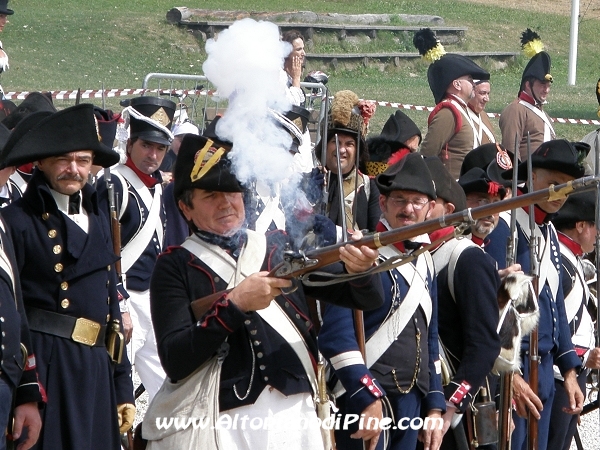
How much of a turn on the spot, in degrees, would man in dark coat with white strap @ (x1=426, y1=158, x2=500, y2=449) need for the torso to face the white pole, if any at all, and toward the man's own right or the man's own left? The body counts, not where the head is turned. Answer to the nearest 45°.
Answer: approximately 90° to the man's own right

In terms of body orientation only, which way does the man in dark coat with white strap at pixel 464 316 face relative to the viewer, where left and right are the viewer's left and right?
facing to the left of the viewer

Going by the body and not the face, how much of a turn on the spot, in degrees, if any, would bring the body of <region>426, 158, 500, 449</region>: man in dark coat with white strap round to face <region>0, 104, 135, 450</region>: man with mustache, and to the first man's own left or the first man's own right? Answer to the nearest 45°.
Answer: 0° — they already face them

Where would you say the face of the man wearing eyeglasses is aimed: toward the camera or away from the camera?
toward the camera
